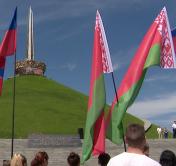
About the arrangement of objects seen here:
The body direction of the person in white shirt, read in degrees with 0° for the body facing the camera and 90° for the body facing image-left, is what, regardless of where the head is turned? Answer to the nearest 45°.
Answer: approximately 180°

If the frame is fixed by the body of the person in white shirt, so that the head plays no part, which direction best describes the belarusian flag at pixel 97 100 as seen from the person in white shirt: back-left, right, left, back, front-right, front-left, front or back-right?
front

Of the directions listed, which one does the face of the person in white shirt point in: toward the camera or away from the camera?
away from the camera

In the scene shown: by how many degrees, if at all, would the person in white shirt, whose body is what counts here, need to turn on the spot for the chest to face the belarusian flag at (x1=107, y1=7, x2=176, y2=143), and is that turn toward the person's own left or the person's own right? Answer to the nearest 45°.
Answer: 0° — they already face it
